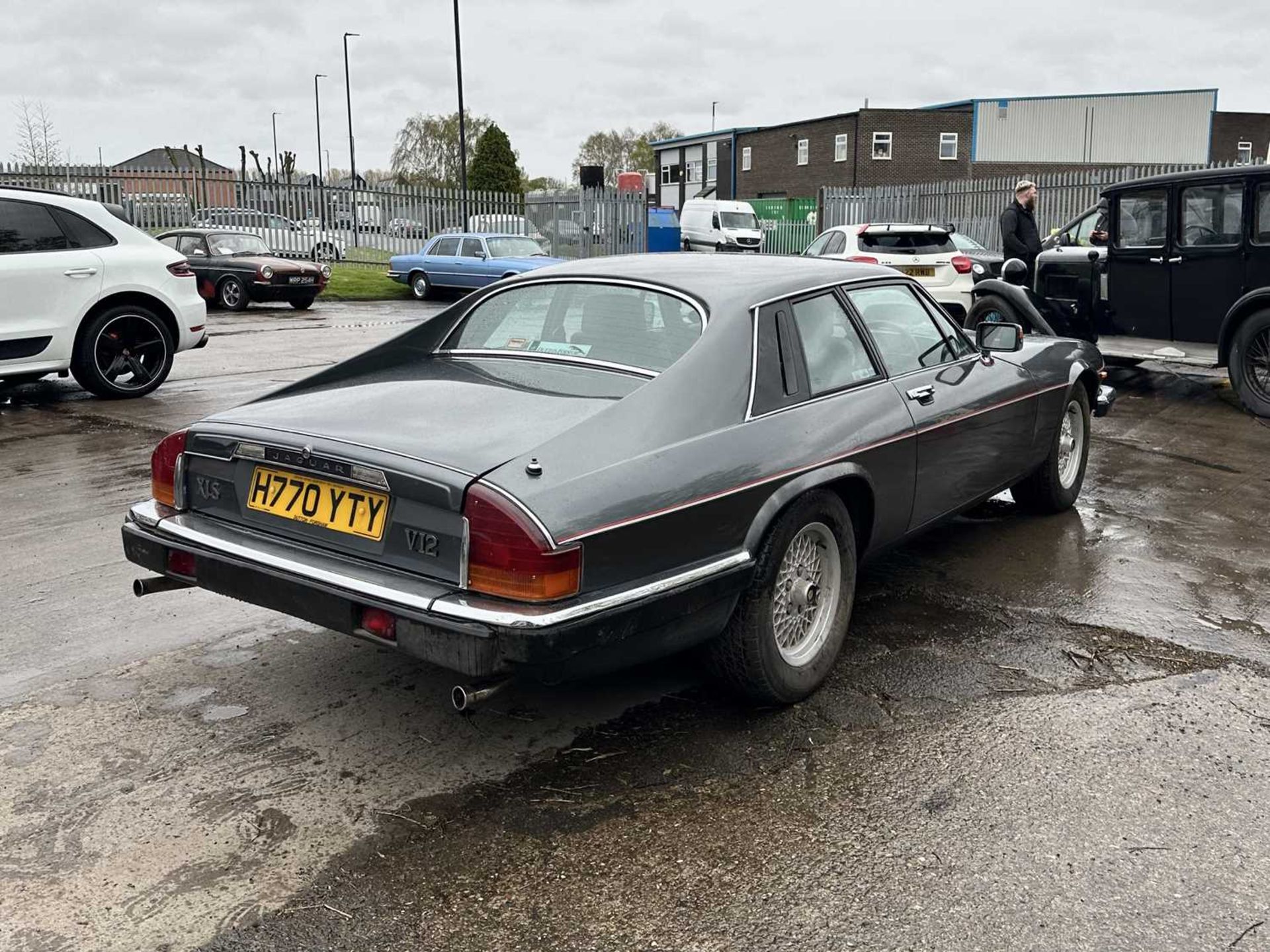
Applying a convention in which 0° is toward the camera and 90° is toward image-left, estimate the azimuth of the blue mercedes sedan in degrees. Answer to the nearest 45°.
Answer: approximately 315°

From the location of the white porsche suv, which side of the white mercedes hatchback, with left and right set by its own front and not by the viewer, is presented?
left

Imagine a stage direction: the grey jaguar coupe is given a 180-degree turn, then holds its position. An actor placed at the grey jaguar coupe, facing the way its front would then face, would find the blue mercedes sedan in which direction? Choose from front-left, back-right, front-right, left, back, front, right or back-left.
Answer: back-right

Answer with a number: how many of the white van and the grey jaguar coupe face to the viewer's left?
0

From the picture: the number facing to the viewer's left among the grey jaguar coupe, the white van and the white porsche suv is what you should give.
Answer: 1

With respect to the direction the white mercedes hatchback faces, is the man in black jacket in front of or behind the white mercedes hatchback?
behind

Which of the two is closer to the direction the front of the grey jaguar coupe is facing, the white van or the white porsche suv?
the white van

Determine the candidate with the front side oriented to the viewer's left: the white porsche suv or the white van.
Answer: the white porsche suv

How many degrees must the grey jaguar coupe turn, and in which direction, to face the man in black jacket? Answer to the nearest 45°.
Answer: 0° — it already faces them

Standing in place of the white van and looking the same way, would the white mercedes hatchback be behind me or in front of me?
in front

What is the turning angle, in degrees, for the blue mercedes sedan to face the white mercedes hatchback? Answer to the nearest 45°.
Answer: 0° — it already faces it

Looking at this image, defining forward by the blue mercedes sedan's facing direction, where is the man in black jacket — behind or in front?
in front

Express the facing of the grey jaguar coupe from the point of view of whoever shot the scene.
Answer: facing away from the viewer and to the right of the viewer

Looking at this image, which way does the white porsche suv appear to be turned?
to the viewer's left

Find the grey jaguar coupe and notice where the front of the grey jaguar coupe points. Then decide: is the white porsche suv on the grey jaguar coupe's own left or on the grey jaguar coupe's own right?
on the grey jaguar coupe's own left
